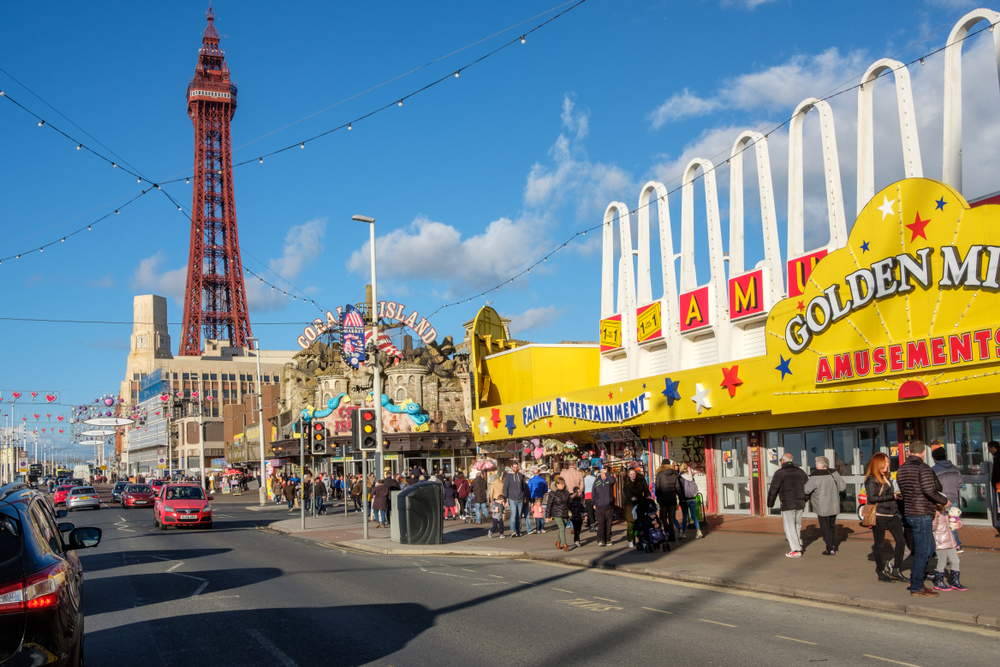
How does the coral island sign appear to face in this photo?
toward the camera

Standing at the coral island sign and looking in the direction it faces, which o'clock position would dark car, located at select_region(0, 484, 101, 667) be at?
The dark car is roughly at 12 o'clock from the coral island sign.

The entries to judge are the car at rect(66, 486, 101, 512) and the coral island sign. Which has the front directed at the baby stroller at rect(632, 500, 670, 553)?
the coral island sign

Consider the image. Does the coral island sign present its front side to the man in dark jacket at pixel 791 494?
yes

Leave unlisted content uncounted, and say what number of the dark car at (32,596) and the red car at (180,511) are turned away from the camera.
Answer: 1

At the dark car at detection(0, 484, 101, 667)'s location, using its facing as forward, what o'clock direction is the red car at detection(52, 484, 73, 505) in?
The red car is roughly at 12 o'clock from the dark car.

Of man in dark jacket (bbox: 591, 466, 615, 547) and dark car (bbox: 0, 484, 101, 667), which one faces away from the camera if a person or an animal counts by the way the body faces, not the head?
the dark car

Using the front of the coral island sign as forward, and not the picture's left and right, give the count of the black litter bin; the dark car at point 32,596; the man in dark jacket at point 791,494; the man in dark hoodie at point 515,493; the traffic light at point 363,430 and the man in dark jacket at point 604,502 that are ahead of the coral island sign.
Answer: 6

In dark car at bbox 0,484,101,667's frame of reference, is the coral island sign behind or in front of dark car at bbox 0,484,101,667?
in front

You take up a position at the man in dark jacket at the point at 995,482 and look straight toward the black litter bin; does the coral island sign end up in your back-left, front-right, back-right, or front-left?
front-right

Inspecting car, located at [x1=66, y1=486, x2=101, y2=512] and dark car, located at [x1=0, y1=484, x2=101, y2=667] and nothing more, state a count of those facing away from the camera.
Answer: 2

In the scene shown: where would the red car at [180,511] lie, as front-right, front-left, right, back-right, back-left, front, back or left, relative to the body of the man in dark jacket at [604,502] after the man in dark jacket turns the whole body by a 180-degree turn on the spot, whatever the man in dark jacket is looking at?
front-left

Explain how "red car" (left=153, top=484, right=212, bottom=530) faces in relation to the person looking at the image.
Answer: facing the viewer

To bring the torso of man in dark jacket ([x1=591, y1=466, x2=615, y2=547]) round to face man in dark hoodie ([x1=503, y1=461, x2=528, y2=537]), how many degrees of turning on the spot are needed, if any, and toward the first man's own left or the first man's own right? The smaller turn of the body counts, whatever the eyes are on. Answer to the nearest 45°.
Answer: approximately 135° to the first man's own right
